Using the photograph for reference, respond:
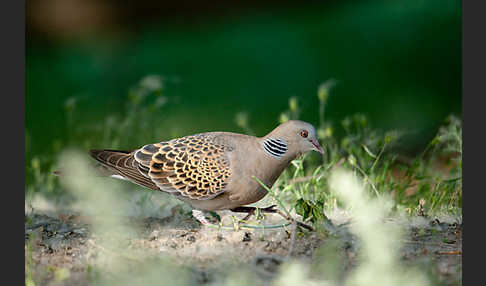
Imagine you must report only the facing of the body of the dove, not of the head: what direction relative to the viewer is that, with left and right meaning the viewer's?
facing to the right of the viewer
